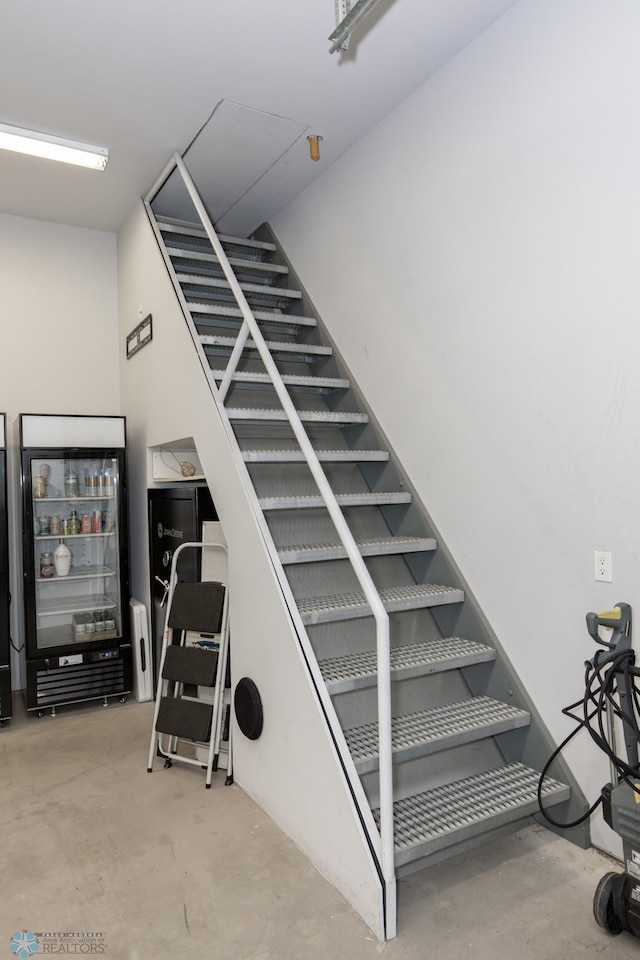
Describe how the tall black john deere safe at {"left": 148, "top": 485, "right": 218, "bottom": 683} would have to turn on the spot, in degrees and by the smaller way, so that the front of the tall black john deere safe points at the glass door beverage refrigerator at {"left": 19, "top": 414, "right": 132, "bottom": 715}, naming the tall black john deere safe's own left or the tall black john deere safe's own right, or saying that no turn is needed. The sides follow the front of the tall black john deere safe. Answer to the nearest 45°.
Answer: approximately 90° to the tall black john deere safe's own right

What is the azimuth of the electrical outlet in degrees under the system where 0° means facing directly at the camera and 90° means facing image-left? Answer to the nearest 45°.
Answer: approximately 45°

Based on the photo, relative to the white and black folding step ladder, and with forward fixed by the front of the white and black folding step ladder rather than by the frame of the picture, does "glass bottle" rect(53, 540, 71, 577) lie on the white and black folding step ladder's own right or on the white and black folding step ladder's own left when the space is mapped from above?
on the white and black folding step ladder's own right

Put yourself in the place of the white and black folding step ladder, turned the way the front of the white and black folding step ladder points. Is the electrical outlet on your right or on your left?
on your left

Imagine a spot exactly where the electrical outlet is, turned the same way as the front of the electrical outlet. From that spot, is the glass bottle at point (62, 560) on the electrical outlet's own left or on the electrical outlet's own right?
on the electrical outlet's own right

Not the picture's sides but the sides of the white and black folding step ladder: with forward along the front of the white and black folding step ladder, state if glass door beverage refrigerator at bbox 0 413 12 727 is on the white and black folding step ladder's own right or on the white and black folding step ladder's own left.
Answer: on the white and black folding step ladder's own right

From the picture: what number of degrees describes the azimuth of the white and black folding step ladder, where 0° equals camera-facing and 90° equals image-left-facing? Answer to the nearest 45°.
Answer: approximately 45°
